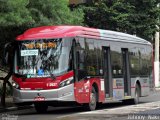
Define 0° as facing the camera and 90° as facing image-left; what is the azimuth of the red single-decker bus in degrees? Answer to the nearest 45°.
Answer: approximately 45°

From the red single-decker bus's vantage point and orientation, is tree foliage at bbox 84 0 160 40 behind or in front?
behind
